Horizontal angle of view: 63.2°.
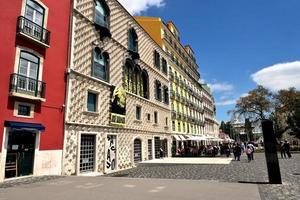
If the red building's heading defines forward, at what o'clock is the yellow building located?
The yellow building is roughly at 9 o'clock from the red building.

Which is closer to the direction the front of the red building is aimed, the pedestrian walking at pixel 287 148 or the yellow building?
the pedestrian walking

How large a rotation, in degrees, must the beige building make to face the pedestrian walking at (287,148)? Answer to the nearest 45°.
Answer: approximately 45° to its left

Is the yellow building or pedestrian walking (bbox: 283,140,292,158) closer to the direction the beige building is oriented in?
the pedestrian walking

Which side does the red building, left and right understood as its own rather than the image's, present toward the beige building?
left

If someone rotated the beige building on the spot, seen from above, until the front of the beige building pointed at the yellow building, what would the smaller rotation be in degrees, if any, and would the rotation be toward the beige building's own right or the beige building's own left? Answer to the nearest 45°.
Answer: approximately 90° to the beige building's own left

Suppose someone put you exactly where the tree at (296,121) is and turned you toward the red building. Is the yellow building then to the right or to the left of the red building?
right

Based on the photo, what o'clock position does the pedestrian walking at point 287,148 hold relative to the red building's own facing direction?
The pedestrian walking is roughly at 10 o'clock from the red building.

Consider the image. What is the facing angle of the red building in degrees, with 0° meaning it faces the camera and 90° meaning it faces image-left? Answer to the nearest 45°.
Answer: approximately 315°

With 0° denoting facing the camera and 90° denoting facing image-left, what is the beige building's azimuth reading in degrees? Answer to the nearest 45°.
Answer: approximately 315°

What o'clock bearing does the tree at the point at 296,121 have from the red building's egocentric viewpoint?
The tree is roughly at 10 o'clock from the red building.

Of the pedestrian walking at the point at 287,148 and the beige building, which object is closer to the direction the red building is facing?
the pedestrian walking
